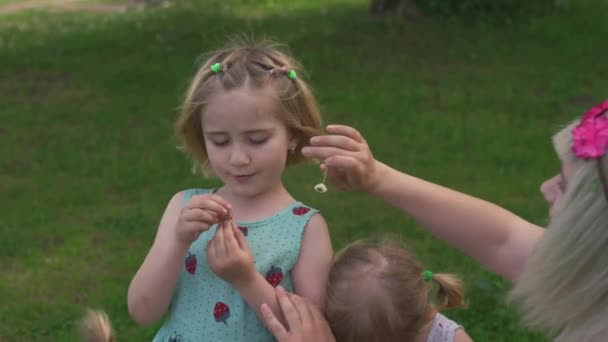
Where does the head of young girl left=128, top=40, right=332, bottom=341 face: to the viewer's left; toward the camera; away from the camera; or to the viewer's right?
toward the camera

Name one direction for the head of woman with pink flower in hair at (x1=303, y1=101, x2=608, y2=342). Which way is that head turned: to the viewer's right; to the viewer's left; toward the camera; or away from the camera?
to the viewer's left

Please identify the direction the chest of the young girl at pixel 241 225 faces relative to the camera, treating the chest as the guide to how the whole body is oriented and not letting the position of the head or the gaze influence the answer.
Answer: toward the camera
